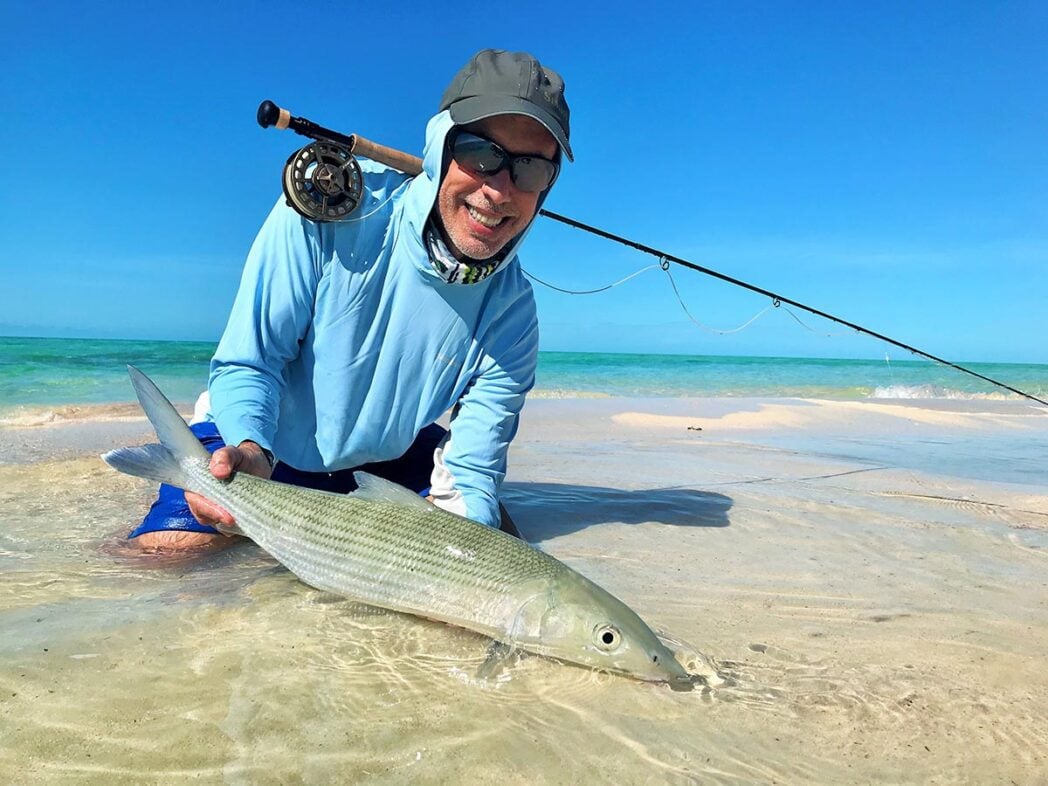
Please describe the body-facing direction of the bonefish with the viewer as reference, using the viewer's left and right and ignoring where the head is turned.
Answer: facing to the right of the viewer

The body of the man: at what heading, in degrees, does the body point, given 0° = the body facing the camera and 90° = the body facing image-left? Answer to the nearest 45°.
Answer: approximately 0°
